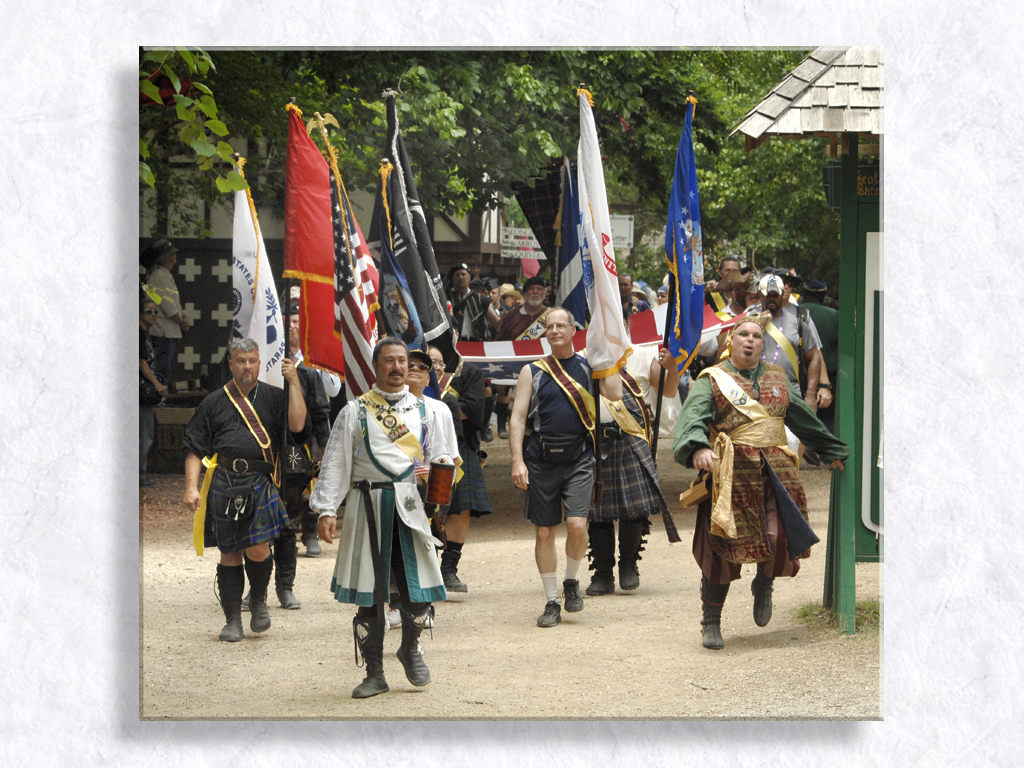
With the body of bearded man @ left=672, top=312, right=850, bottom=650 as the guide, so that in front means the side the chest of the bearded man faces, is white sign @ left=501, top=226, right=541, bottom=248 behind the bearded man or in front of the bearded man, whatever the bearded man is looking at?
behind

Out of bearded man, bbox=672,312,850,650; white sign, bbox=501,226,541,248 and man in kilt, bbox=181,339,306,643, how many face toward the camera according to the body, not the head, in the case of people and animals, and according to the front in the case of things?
3

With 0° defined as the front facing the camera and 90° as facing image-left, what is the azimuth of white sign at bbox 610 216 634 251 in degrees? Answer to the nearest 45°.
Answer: approximately 0°

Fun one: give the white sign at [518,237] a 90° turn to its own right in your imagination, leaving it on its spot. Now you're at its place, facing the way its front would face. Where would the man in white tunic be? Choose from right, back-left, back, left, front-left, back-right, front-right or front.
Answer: left

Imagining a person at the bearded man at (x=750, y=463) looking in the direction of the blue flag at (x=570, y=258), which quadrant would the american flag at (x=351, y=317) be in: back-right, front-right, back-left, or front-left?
front-left

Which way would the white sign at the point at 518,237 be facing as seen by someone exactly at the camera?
facing the viewer

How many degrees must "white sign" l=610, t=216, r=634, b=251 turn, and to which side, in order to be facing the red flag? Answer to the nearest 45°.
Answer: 0° — it already faces it

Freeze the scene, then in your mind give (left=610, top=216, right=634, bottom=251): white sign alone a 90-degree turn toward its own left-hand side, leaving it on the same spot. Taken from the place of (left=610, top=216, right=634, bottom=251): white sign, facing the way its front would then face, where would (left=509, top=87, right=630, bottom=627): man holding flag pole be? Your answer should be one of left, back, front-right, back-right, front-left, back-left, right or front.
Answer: right

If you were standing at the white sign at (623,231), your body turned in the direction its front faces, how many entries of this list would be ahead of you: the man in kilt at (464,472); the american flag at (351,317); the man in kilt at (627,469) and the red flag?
4

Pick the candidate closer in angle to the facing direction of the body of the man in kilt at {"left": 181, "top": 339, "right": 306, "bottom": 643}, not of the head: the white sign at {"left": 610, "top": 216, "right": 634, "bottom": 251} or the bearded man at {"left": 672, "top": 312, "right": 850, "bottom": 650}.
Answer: the bearded man

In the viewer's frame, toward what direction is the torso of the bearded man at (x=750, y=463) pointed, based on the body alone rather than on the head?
toward the camera

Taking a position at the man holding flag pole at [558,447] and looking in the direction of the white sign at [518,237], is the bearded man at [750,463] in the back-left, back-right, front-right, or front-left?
back-right
